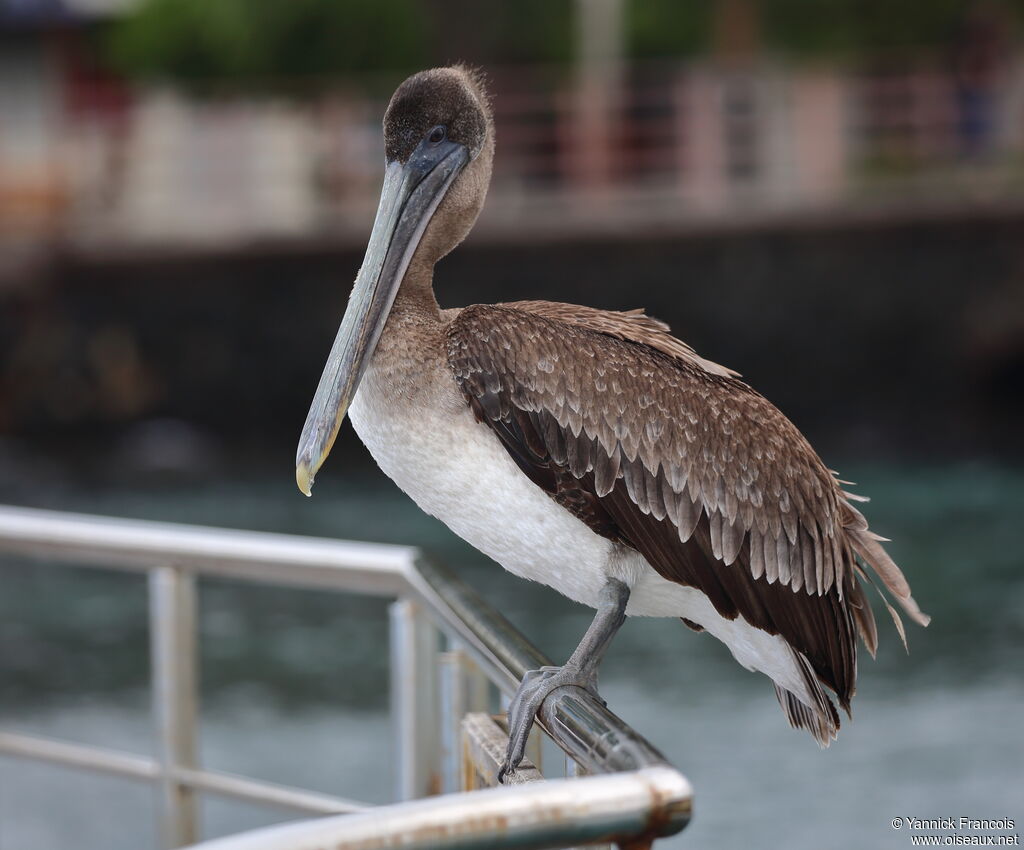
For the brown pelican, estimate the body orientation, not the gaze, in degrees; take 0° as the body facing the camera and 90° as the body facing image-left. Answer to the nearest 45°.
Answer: approximately 90°
